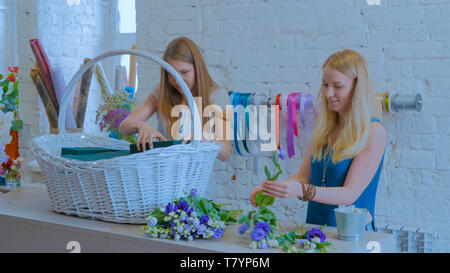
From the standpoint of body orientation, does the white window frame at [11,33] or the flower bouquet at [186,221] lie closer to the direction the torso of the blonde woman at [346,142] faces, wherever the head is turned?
the flower bouquet

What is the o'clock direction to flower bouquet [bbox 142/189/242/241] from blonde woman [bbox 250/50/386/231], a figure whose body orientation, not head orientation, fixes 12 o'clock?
The flower bouquet is roughly at 12 o'clock from the blonde woman.

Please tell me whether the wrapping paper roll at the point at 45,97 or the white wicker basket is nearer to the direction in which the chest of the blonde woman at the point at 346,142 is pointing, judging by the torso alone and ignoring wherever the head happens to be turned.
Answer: the white wicker basket

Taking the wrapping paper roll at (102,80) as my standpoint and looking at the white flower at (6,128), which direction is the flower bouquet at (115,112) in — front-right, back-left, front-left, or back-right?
back-left

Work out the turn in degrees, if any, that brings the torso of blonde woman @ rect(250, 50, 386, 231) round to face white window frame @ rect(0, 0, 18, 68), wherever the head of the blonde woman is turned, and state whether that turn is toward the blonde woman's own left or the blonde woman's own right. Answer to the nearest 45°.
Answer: approximately 90° to the blonde woman's own right

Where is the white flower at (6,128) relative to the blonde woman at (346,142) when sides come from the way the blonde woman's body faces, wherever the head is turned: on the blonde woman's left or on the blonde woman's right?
on the blonde woman's right

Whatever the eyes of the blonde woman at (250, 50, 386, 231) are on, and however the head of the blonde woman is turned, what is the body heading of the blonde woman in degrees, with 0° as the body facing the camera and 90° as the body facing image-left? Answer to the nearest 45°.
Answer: approximately 45°
